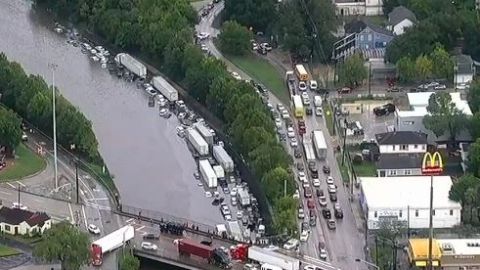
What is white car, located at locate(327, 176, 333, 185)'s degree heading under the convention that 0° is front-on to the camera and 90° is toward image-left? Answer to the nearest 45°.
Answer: approximately 180°

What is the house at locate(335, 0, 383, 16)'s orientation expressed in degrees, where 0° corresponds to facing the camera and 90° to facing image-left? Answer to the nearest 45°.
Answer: approximately 0°

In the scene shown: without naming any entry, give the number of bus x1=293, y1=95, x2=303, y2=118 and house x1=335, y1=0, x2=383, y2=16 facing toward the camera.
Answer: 2
